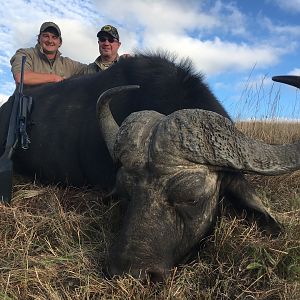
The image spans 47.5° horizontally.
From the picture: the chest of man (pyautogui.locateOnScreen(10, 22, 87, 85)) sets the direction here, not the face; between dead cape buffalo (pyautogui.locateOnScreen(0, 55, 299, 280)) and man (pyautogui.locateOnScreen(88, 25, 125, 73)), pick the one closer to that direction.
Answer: the dead cape buffalo

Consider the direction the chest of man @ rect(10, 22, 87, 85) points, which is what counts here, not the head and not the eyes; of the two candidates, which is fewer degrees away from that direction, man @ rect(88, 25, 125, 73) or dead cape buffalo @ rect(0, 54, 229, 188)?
the dead cape buffalo

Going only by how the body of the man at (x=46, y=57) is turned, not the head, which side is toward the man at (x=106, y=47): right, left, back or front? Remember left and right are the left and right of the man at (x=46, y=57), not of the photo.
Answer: left

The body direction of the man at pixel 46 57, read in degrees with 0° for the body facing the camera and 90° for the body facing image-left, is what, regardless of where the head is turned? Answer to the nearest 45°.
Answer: approximately 0°
